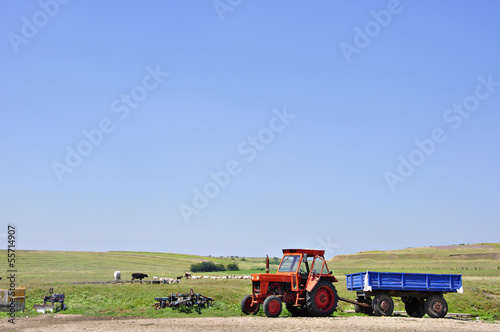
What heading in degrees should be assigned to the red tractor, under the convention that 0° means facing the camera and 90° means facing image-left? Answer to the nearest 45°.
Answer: approximately 45°

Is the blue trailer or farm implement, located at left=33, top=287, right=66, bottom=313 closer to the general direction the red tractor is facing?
the farm implement

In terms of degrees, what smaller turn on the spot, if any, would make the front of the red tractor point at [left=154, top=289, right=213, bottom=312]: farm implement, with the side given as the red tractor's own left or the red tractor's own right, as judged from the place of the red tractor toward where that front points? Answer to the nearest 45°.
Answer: approximately 45° to the red tractor's own right

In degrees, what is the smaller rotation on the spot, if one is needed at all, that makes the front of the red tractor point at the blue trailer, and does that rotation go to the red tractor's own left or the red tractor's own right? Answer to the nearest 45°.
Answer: approximately 135° to the red tractor's own left

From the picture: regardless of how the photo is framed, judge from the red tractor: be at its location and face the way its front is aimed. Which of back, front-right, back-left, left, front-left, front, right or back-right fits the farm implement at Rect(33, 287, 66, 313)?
front-right

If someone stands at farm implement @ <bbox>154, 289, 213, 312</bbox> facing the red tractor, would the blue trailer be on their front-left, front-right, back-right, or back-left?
front-left
